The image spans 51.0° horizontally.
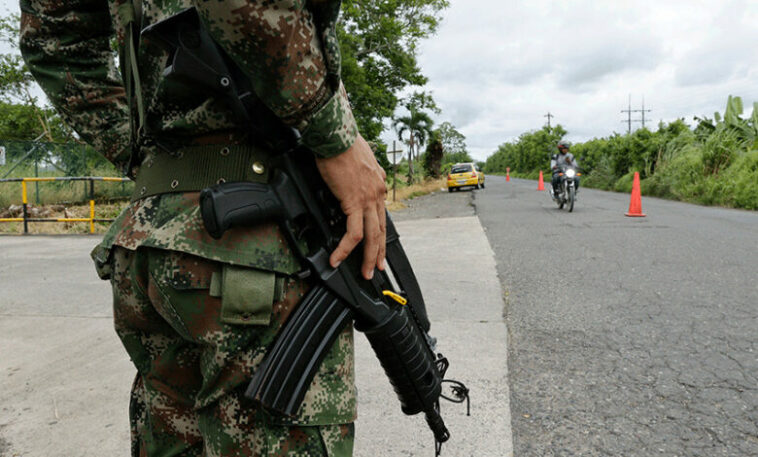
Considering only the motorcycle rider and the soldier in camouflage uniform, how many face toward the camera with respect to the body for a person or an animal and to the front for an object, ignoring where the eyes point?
1

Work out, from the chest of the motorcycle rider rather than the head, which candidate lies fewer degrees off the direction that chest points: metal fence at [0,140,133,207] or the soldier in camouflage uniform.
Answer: the soldier in camouflage uniform

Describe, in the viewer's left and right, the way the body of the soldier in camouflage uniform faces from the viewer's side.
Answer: facing away from the viewer and to the right of the viewer

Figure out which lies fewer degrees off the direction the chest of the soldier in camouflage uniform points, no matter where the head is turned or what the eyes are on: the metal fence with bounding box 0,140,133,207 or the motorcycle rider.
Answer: the motorcycle rider

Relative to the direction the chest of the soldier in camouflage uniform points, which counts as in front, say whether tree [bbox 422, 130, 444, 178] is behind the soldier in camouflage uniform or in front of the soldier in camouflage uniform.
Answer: in front

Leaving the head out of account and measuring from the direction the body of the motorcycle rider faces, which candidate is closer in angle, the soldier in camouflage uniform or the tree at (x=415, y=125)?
the soldier in camouflage uniform

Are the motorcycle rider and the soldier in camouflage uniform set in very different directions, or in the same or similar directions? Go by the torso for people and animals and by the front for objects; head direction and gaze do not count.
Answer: very different directions
